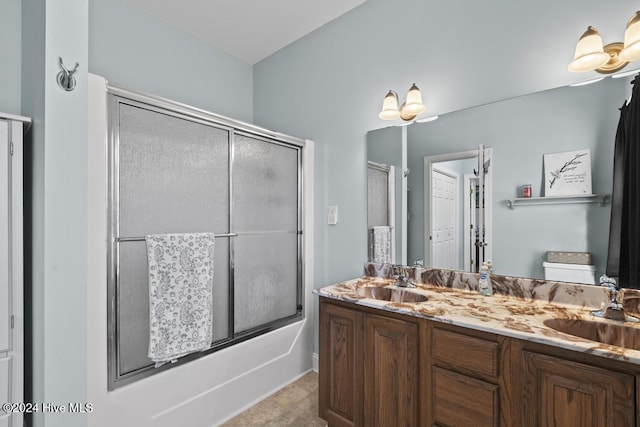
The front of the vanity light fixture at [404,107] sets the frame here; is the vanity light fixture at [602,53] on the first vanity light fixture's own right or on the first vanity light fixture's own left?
on the first vanity light fixture's own left

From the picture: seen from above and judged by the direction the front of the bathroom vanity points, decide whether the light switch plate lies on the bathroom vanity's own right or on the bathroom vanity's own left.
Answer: on the bathroom vanity's own right

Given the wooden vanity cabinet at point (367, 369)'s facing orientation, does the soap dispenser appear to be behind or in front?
behind

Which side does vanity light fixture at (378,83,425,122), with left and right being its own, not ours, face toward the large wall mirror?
left
